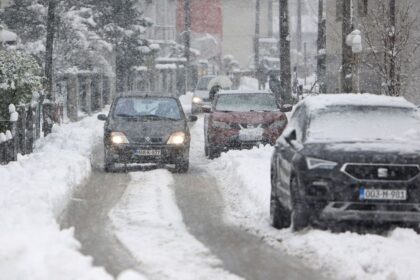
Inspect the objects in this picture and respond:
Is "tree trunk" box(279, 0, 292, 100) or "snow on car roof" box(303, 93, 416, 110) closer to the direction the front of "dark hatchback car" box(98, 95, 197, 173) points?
the snow on car roof

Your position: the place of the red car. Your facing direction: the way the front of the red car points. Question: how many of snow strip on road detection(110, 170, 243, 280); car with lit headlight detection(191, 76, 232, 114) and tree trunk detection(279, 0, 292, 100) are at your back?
2

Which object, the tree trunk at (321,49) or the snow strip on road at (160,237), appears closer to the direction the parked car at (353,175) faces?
the snow strip on road

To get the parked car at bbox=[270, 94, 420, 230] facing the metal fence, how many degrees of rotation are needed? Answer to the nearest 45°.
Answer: approximately 135° to its right

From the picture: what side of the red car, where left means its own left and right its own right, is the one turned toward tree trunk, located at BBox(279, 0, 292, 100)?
back

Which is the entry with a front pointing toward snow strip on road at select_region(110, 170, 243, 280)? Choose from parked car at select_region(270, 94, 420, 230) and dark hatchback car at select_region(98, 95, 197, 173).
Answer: the dark hatchback car

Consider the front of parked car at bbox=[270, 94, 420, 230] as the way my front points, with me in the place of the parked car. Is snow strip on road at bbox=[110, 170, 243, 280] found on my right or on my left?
on my right

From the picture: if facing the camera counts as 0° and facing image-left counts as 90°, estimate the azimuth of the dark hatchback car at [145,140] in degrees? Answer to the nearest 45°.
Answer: approximately 0°

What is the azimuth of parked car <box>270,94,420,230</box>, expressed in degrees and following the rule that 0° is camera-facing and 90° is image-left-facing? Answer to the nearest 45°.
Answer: approximately 0°

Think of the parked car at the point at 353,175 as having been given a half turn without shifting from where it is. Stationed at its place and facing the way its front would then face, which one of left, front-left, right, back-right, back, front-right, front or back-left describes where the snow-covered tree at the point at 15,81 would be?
front-left

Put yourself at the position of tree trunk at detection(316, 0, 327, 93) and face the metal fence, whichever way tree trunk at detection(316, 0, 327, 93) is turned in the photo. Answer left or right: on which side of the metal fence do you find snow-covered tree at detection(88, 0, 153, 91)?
right
